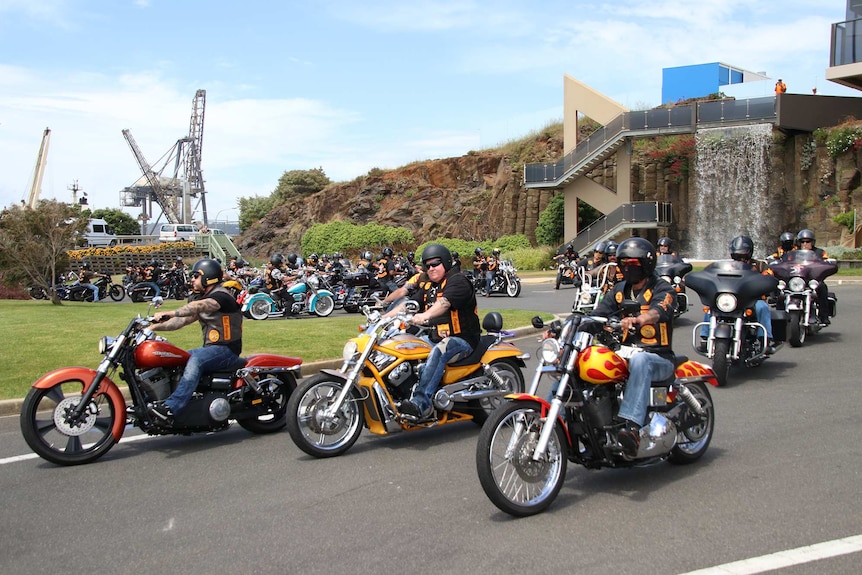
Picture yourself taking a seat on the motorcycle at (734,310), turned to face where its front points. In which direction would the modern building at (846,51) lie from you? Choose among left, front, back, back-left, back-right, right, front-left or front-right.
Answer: back

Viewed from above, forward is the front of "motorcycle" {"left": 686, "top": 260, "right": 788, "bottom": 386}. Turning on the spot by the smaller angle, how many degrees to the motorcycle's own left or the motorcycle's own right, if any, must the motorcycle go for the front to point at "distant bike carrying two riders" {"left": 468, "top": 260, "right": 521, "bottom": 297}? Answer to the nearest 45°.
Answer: approximately 135° to the motorcycle's own right

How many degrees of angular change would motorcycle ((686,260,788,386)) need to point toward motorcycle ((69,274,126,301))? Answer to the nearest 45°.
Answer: approximately 135° to its right

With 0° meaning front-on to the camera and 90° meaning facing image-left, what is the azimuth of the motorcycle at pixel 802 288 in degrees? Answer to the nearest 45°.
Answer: approximately 0°

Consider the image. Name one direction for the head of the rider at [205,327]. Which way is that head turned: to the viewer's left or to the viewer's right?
to the viewer's left

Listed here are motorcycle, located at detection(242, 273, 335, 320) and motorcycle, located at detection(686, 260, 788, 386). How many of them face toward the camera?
1

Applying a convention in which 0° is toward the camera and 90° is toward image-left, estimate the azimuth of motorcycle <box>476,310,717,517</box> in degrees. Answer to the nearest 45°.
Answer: approximately 45°

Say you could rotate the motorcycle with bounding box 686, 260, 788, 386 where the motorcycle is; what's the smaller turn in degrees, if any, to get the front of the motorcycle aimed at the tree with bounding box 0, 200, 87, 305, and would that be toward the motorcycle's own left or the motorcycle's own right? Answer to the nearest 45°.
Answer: approximately 90° to the motorcycle's own right

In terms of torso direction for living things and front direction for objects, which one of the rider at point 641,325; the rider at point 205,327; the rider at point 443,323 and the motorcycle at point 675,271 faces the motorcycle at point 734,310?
the motorcycle at point 675,271

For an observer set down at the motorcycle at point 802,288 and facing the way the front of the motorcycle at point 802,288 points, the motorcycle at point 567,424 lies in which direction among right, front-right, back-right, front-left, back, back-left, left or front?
front

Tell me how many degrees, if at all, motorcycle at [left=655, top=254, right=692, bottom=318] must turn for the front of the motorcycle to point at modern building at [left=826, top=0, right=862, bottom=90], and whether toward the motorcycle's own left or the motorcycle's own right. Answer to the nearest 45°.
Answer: approximately 180°

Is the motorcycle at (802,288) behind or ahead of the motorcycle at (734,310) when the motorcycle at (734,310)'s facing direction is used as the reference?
behind

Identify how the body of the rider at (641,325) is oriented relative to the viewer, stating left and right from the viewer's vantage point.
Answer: facing the viewer and to the left of the viewer

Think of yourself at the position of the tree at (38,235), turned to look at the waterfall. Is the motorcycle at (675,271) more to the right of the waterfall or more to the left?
right

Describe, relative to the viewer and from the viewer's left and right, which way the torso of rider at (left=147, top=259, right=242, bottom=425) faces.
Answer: facing to the left of the viewer

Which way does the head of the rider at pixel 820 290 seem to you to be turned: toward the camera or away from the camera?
toward the camera
